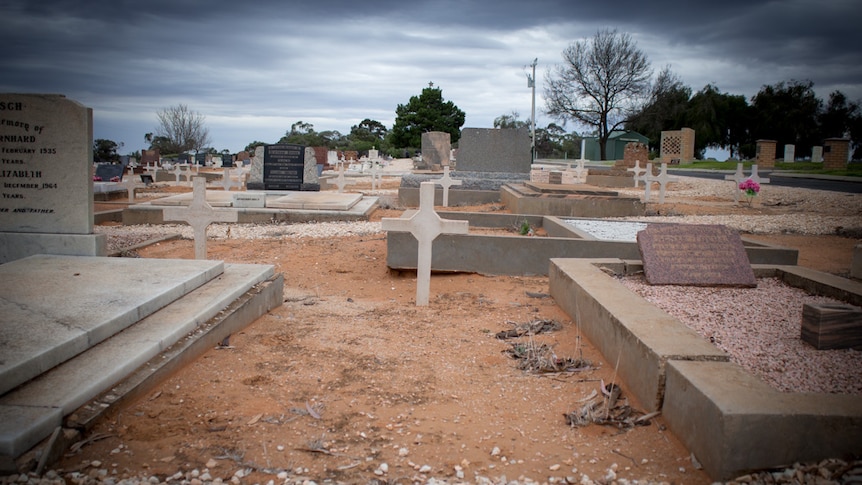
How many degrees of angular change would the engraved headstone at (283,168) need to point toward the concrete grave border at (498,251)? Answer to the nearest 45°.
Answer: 0° — it already faces it

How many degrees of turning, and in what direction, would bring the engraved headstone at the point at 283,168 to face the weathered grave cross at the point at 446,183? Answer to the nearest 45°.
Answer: approximately 45° to its left

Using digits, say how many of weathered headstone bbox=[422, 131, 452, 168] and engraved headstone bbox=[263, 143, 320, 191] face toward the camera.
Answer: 2

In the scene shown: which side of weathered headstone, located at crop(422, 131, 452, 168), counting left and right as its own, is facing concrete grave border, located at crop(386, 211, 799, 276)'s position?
front

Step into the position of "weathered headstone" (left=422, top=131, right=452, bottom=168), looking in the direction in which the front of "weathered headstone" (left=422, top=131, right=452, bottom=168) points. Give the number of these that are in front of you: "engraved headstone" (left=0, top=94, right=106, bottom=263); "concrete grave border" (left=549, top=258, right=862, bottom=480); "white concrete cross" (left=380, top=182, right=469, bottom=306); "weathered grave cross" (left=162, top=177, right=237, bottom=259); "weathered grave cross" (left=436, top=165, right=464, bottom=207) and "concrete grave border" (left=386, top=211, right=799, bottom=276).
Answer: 6

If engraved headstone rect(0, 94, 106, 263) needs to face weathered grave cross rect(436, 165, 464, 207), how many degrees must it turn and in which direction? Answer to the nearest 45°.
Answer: approximately 135° to its left

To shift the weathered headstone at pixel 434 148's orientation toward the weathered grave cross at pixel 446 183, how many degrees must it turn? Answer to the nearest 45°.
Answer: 0° — it already faces it

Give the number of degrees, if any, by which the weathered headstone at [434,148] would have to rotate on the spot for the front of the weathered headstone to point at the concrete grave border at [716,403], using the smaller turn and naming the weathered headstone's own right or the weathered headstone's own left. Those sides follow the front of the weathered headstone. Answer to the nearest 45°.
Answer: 0° — it already faces it

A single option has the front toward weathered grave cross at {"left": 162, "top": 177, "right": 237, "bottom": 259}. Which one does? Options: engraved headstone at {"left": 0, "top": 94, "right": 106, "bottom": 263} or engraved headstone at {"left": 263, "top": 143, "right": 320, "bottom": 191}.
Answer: engraved headstone at {"left": 263, "top": 143, "right": 320, "bottom": 191}

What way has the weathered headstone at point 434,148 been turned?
toward the camera

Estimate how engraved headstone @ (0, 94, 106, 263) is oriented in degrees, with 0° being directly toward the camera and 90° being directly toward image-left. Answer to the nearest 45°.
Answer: approximately 0°

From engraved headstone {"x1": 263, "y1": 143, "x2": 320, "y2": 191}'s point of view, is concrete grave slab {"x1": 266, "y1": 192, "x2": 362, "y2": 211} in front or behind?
in front

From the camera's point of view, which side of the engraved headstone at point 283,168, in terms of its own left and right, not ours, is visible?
front

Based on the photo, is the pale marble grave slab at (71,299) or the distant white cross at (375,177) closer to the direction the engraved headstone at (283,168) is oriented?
the pale marble grave slab
